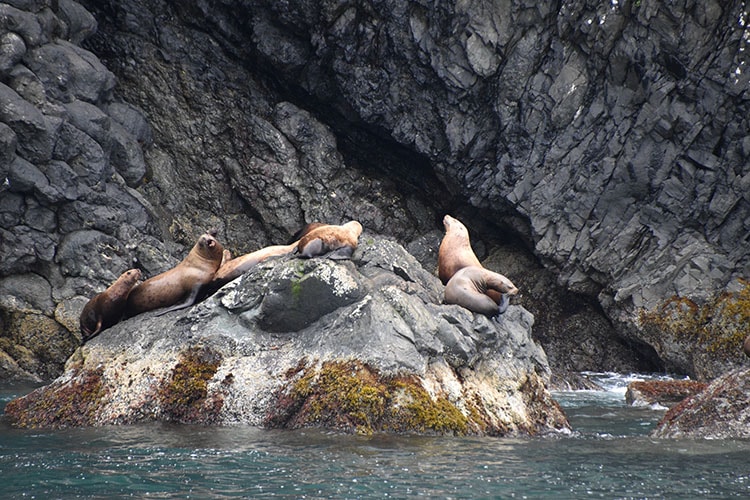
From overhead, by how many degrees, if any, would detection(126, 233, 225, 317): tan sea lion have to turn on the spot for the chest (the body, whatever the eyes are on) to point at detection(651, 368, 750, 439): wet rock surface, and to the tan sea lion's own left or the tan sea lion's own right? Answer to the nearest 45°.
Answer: approximately 45° to the tan sea lion's own right

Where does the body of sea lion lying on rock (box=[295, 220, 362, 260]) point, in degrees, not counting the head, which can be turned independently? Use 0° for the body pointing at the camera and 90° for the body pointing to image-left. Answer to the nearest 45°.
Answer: approximately 270°

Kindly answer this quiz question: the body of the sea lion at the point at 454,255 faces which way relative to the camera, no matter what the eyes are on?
to the viewer's left

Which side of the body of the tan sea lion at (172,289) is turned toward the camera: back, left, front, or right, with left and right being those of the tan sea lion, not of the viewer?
right

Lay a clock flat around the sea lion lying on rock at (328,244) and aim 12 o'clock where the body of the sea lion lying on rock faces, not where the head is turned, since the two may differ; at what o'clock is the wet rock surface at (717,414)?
The wet rock surface is roughly at 1 o'clock from the sea lion lying on rock.

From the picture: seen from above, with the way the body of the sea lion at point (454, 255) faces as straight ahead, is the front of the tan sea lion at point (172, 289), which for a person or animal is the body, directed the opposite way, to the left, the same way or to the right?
the opposite way

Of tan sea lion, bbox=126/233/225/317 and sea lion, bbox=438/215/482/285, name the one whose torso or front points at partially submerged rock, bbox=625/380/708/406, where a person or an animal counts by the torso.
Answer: the tan sea lion

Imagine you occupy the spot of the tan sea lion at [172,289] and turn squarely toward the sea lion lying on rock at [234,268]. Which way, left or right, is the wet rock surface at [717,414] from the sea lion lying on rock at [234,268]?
right
